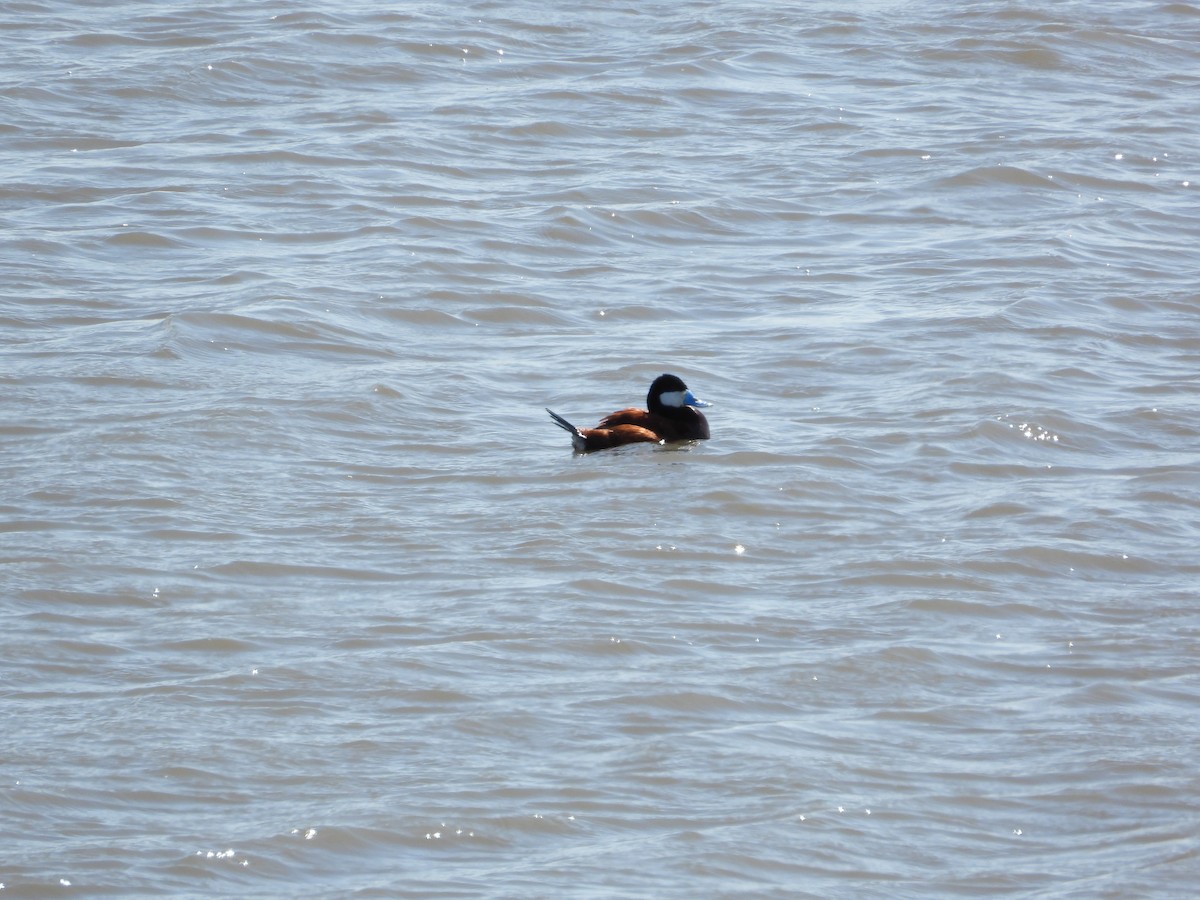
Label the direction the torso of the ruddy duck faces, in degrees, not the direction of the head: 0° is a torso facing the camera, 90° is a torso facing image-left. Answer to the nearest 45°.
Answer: approximately 270°
